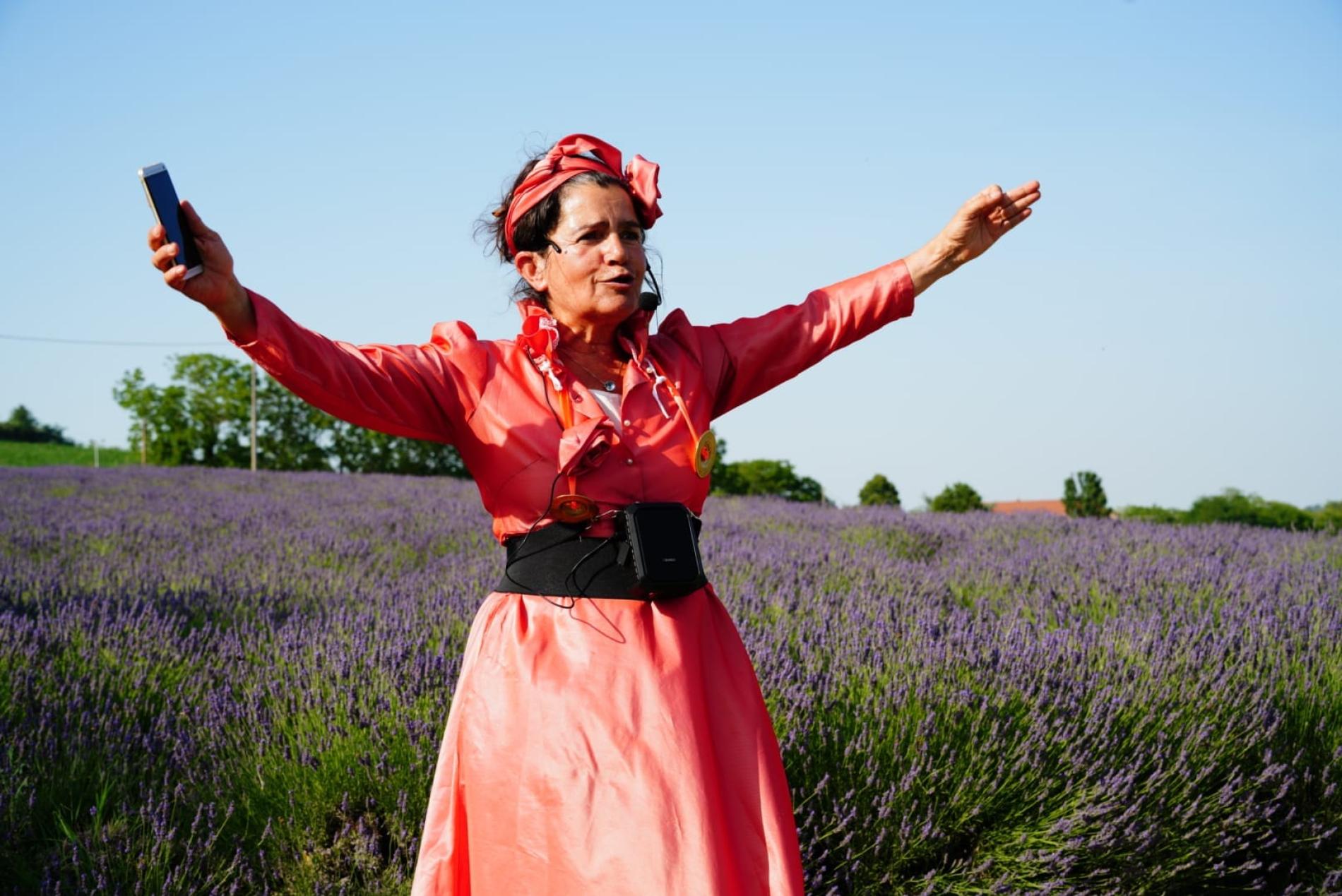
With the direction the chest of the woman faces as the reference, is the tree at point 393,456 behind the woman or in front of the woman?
behind

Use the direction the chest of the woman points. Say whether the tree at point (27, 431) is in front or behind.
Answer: behind

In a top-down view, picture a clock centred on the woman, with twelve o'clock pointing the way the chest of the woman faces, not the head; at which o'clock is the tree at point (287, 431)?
The tree is roughly at 7 o'clock from the woman.

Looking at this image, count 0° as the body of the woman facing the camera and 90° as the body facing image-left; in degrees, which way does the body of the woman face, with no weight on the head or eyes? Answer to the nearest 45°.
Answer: approximately 315°

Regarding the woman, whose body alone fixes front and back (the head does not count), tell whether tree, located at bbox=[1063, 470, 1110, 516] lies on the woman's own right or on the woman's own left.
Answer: on the woman's own left

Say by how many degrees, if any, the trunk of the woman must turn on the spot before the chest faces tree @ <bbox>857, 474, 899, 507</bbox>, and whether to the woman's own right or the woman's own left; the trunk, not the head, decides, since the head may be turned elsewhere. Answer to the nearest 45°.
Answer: approximately 135° to the woman's own left

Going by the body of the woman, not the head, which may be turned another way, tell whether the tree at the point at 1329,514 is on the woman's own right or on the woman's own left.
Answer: on the woman's own left

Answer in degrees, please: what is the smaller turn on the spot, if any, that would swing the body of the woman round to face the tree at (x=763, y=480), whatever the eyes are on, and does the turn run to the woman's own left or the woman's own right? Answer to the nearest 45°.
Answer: approximately 135° to the woman's own left
